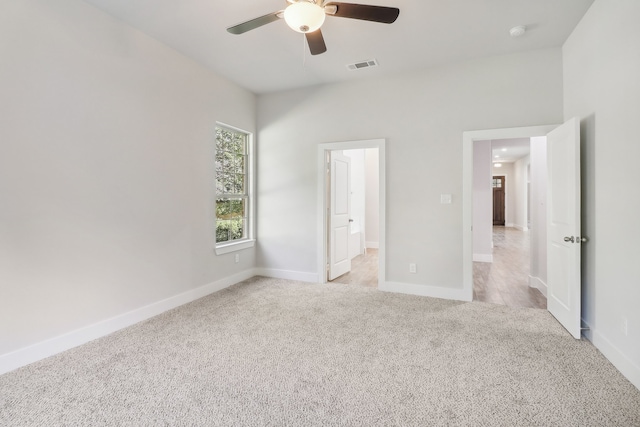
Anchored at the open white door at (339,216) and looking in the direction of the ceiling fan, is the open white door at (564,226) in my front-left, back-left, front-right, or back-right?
front-left

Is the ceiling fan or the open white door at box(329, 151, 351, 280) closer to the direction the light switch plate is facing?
the ceiling fan

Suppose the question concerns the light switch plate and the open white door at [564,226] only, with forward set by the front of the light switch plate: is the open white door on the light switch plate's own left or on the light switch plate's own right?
on the light switch plate's own left

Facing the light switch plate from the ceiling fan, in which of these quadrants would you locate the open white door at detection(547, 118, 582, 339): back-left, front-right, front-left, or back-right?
front-right

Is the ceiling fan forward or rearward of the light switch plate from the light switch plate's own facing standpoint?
forward

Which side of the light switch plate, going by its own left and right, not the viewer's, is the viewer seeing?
front
